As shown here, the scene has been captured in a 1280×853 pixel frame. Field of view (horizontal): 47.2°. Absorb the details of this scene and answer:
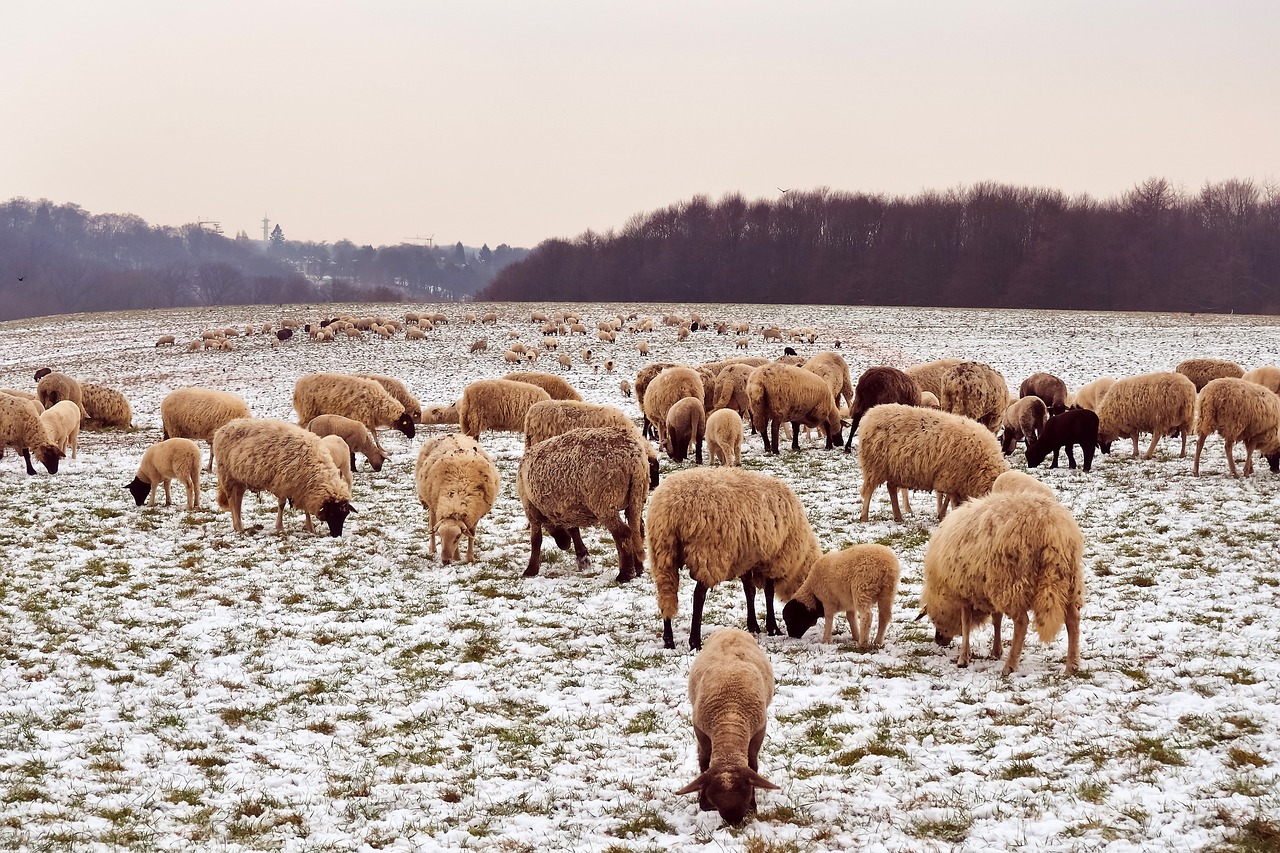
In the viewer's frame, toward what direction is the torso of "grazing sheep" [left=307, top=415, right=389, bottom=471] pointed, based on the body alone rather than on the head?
to the viewer's right

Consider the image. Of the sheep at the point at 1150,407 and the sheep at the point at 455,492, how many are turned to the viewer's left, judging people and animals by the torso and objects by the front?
1

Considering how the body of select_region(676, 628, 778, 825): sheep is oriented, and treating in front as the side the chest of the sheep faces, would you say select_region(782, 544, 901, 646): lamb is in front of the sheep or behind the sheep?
behind
